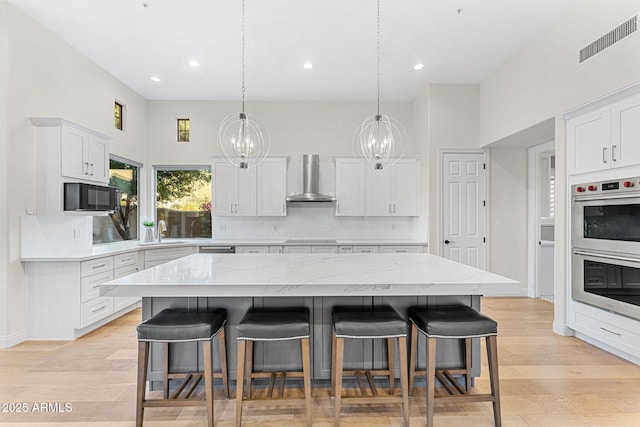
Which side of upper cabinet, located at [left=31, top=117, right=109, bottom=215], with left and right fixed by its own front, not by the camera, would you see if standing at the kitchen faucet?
left

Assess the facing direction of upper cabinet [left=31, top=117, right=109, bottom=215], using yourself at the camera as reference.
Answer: facing the viewer and to the right of the viewer

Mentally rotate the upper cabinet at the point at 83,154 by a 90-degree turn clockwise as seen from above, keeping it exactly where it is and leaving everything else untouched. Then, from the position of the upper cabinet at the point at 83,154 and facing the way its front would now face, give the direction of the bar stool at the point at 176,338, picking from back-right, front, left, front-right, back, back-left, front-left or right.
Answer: front-left

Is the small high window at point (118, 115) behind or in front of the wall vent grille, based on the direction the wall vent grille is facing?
in front

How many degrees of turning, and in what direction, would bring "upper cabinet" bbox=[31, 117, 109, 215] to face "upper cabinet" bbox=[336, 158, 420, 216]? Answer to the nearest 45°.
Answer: approximately 45° to its left

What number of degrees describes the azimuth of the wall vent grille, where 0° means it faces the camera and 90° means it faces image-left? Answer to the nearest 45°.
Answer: approximately 45°

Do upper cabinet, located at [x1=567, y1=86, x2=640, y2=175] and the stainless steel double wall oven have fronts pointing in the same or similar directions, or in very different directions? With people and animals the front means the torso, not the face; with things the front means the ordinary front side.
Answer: same or similar directions

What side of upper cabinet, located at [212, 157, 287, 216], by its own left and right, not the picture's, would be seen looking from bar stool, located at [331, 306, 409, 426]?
front

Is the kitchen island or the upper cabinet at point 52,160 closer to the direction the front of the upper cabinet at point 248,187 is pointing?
the kitchen island

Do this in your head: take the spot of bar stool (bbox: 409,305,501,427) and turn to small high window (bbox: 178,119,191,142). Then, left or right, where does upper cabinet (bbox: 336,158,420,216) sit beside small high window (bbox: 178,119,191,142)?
right

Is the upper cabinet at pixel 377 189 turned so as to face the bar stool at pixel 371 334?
yes

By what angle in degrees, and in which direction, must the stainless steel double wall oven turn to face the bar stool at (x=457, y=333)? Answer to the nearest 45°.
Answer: approximately 45° to its left

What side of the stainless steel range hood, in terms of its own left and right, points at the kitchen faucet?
right

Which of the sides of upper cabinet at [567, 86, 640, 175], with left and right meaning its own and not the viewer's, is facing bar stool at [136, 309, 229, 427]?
front

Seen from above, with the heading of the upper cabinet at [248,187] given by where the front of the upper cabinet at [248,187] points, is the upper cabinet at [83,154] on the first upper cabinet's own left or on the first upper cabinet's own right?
on the first upper cabinet's own right

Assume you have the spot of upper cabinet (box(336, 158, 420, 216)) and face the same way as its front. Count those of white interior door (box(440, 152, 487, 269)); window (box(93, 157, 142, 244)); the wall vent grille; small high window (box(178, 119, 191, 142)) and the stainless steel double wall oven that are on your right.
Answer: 2

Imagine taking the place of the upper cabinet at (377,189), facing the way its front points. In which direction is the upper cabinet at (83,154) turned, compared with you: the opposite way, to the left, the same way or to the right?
to the left

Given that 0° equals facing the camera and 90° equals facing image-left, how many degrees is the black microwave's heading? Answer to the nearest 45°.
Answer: approximately 315°

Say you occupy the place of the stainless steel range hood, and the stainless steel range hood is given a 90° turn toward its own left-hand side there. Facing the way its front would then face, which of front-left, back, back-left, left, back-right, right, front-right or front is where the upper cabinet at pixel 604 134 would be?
front-right

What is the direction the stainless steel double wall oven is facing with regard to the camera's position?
facing the viewer and to the left of the viewer

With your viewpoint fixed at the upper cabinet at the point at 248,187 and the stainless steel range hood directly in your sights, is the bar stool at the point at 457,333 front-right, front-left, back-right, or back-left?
front-right
